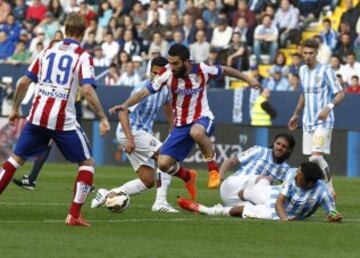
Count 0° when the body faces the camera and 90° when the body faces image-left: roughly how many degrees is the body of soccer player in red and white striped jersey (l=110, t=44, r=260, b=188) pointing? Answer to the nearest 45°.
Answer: approximately 45°

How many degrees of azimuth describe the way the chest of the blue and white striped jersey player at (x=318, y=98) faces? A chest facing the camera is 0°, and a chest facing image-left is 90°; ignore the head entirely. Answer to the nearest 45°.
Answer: approximately 45°
